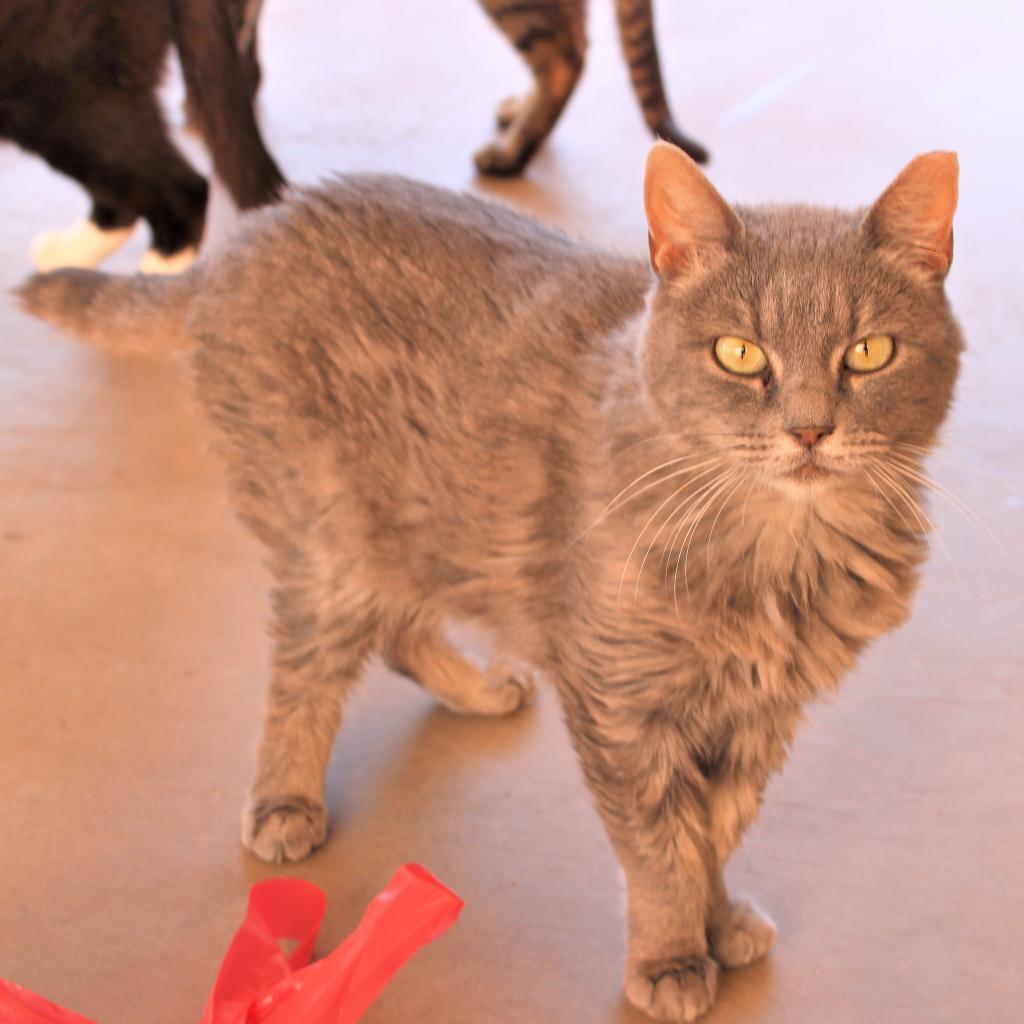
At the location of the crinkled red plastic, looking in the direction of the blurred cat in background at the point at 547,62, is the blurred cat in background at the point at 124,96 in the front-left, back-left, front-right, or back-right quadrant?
front-left

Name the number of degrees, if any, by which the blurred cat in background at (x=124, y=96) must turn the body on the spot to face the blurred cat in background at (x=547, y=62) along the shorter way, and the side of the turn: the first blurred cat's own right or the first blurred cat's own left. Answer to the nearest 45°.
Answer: approximately 135° to the first blurred cat's own right

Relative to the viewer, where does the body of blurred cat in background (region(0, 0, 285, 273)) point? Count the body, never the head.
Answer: to the viewer's left

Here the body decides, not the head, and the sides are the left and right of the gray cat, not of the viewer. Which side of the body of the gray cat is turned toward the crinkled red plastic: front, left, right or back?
right

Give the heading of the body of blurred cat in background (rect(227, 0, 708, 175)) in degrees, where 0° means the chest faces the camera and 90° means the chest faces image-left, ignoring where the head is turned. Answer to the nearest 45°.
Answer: approximately 90°

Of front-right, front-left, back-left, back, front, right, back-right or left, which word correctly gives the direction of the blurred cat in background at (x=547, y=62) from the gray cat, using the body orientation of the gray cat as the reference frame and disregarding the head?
back-left

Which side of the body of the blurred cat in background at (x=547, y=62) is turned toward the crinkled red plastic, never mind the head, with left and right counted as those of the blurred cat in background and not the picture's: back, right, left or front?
left

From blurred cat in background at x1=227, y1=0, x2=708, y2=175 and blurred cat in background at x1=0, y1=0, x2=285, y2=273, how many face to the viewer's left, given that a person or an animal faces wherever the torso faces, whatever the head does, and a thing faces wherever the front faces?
2

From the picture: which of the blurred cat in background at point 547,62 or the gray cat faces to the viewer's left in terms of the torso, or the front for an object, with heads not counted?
the blurred cat in background

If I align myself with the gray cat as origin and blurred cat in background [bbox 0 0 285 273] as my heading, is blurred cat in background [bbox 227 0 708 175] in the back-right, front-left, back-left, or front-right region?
front-right

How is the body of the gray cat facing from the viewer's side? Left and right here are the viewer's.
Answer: facing the viewer and to the right of the viewer

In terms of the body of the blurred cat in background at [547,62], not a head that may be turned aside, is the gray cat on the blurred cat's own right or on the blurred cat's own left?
on the blurred cat's own left

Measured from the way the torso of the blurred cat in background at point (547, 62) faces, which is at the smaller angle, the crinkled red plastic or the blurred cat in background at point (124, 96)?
the blurred cat in background

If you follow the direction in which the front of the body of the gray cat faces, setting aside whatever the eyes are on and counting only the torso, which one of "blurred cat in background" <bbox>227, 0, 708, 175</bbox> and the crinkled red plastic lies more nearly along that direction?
the crinkled red plastic

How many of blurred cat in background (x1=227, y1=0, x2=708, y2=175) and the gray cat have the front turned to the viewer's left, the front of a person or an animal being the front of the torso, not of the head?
1

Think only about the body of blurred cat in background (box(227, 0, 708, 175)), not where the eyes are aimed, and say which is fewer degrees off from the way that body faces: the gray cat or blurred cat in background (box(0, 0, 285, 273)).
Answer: the blurred cat in background

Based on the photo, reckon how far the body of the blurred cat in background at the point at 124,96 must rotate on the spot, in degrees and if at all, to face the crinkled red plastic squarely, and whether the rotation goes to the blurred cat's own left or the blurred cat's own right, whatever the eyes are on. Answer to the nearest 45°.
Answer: approximately 90° to the blurred cat's own left
